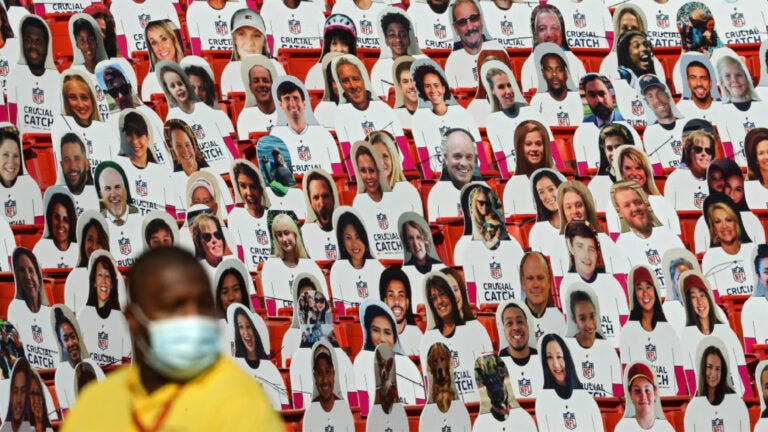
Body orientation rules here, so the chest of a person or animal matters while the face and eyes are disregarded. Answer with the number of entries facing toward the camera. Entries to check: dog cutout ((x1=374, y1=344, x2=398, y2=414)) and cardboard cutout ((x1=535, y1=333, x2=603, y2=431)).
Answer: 2

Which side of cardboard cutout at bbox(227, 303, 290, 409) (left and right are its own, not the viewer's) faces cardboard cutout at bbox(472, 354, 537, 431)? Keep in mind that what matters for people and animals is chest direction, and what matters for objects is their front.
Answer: left

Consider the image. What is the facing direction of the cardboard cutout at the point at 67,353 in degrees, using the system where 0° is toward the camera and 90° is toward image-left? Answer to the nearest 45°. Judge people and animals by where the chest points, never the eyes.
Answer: approximately 0°

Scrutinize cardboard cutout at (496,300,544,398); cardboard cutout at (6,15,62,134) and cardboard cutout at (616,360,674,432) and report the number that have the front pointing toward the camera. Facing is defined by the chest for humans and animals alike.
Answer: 3

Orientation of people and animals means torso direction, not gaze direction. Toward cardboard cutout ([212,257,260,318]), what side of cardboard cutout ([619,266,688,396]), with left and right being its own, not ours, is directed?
right

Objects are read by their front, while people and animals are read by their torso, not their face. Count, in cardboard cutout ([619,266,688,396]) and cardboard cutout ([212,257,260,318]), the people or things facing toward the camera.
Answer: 2

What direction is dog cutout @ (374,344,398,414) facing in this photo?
toward the camera

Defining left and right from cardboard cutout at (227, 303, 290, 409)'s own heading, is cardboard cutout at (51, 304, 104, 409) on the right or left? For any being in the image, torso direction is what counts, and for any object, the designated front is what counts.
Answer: on its right

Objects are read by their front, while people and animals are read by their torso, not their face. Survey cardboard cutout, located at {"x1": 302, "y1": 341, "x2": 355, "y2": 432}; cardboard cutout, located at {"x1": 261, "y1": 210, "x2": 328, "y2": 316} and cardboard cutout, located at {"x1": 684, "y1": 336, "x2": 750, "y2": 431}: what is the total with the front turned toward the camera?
3

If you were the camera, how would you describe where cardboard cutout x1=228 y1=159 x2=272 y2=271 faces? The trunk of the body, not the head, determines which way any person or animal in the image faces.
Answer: facing the viewer

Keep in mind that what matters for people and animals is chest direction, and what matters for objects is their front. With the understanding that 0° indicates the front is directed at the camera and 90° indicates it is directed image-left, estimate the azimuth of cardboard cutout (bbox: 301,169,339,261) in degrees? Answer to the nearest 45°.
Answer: approximately 0°

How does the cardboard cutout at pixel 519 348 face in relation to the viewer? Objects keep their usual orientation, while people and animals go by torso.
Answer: toward the camera

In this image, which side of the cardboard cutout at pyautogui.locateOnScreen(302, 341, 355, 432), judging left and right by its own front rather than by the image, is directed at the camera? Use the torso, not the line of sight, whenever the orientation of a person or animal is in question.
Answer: front

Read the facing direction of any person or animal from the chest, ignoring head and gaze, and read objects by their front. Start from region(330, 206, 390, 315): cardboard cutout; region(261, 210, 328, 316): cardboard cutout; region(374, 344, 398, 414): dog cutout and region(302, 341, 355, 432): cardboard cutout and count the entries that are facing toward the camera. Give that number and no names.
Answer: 4
